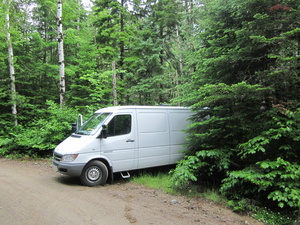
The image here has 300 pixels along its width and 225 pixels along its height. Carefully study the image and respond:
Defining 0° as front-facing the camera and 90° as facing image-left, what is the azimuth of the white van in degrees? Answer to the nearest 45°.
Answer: approximately 45°

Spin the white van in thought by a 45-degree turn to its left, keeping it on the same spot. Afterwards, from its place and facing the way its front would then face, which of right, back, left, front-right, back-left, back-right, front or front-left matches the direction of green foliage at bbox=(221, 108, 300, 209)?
front-left

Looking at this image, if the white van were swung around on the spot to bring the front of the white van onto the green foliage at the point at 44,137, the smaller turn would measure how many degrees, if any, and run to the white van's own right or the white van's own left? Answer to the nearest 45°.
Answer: approximately 90° to the white van's own right
